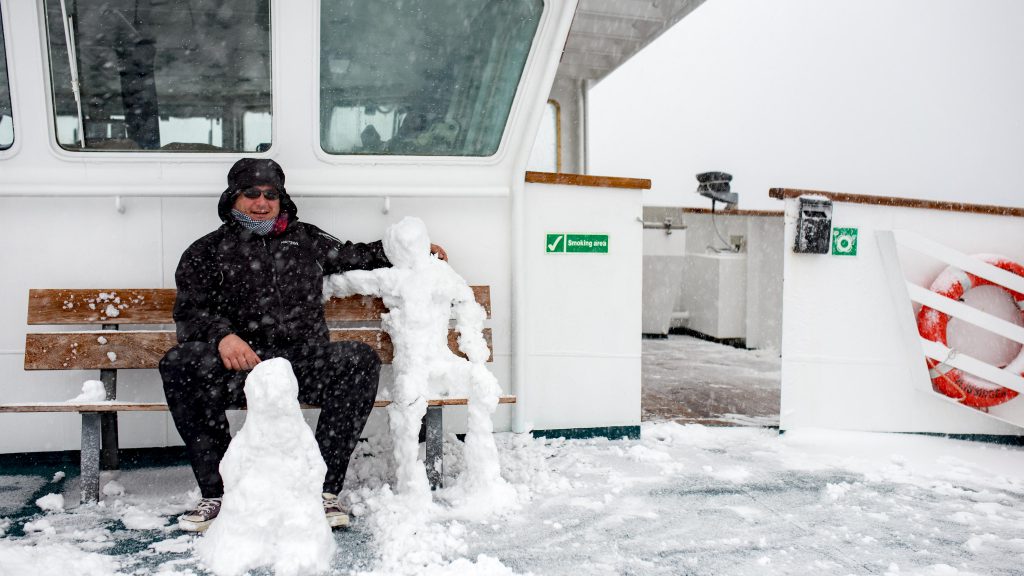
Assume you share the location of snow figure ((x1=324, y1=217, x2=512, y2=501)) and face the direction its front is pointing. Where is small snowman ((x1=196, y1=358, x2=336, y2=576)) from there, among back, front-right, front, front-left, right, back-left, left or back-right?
front-right

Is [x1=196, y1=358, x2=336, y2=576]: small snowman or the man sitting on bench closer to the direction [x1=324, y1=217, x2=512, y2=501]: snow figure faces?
the small snowman

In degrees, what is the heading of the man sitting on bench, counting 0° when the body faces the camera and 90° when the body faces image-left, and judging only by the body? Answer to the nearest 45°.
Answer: approximately 0°

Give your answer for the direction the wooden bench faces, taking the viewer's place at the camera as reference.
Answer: facing the viewer

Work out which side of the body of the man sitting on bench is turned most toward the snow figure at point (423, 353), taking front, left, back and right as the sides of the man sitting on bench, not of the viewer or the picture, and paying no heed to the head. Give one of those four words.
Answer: left

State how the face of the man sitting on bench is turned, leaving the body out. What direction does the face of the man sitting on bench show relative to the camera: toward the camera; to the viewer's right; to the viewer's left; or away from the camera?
toward the camera

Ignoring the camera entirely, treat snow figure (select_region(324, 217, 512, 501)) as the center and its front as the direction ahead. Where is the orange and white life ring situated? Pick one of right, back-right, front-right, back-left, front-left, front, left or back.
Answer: left

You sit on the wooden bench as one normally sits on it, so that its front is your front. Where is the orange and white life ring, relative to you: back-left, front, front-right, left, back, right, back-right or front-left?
left

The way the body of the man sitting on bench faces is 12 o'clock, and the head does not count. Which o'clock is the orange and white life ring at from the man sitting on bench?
The orange and white life ring is roughly at 9 o'clock from the man sitting on bench.

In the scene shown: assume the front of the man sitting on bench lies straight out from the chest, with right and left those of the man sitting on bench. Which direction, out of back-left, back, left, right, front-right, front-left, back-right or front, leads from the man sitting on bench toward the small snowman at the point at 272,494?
front

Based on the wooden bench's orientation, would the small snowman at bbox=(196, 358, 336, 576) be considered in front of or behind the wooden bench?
in front

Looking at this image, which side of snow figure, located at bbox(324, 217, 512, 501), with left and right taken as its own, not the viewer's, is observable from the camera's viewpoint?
front

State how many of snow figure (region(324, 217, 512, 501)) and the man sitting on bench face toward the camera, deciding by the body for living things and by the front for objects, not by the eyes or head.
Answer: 2
